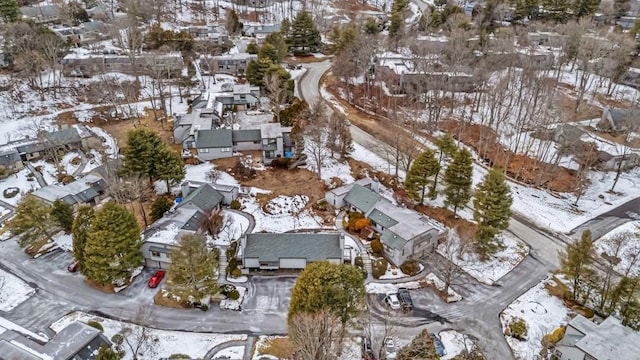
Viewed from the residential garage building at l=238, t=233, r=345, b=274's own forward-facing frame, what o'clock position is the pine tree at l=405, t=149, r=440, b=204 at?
The pine tree is roughly at 8 o'clock from the residential garage building.

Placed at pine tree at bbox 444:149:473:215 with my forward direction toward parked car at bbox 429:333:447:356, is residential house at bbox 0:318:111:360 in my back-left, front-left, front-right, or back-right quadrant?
front-right

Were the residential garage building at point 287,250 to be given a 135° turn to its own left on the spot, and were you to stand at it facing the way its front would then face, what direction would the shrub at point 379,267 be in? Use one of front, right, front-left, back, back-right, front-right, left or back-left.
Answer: front-right

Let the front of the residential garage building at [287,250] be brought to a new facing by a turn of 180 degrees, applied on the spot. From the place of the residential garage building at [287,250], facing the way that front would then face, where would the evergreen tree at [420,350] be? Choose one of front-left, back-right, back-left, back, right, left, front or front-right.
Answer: back-right

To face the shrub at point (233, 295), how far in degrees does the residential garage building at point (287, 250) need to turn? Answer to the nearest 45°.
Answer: approximately 45° to its right

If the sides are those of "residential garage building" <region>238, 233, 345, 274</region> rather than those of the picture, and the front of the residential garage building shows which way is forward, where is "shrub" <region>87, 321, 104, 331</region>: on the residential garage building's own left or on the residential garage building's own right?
on the residential garage building's own right

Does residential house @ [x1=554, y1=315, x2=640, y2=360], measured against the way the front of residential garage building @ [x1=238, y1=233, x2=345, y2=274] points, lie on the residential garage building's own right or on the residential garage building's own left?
on the residential garage building's own left

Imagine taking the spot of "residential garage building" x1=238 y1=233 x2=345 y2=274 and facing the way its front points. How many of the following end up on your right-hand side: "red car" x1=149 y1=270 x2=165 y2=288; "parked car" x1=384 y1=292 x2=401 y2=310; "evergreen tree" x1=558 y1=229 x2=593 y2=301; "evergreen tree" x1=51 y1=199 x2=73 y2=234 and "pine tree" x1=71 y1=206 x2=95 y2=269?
3

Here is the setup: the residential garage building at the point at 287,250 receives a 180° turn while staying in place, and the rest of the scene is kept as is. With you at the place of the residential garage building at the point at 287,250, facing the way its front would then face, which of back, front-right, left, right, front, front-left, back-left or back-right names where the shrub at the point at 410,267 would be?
right

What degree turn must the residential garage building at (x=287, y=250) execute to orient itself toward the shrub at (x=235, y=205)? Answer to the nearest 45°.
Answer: approximately 135° to its right

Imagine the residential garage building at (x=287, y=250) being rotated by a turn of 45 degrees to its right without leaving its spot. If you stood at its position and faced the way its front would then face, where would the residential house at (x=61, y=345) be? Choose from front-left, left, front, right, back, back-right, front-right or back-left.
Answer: front

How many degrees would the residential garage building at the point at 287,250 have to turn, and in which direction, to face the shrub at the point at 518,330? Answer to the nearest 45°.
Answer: approximately 45° to its left

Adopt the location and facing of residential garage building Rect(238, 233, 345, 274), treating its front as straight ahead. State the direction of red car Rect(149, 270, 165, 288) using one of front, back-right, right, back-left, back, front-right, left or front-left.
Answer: right

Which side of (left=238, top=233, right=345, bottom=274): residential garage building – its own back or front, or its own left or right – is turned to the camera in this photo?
front

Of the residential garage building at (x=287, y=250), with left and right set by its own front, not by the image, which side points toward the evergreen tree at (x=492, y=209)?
left

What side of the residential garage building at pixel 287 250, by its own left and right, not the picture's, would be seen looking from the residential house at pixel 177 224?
right

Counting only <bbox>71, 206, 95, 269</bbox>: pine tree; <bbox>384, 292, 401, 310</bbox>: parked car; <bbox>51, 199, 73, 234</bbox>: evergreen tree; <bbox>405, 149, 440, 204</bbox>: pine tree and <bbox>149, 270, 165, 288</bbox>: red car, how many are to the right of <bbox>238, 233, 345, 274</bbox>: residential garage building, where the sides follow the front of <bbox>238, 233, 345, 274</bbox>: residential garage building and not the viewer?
3

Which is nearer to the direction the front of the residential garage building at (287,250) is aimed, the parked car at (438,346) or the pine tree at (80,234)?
the parked car
